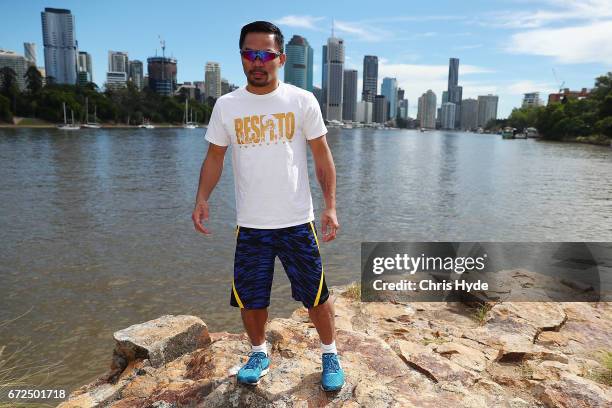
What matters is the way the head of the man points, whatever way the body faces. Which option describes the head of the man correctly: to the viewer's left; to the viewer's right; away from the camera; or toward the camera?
toward the camera

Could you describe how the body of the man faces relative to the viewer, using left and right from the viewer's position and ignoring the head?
facing the viewer

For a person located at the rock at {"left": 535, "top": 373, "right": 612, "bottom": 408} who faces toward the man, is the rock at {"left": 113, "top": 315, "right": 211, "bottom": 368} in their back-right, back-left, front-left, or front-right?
front-right

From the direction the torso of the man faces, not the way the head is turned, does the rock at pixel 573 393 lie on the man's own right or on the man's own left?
on the man's own left
